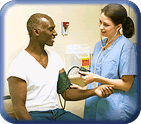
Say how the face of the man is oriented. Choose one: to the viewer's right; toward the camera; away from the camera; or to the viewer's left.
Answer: to the viewer's right

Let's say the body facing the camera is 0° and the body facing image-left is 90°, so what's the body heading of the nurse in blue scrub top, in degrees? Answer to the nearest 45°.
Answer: approximately 45°
